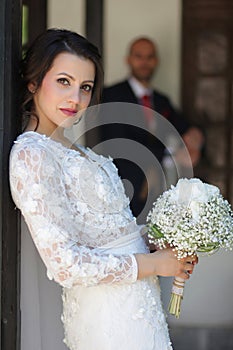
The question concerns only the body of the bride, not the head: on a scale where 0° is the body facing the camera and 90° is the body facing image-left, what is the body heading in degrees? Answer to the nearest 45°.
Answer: approximately 315°
